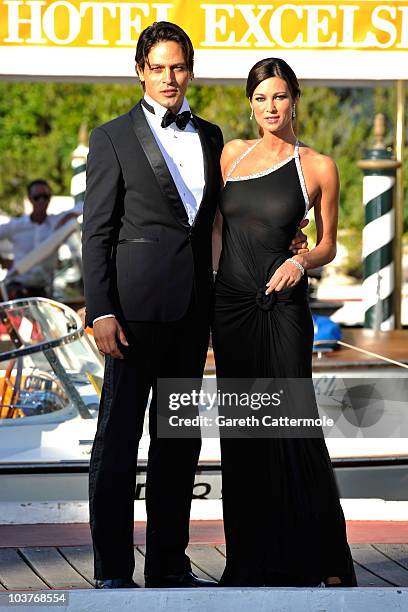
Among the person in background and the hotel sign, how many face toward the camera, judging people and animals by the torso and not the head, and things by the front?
2

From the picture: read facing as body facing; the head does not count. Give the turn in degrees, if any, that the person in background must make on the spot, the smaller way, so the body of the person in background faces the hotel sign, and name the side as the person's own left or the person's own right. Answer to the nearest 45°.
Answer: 0° — they already face it

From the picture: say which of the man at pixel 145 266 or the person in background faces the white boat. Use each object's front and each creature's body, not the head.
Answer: the person in background

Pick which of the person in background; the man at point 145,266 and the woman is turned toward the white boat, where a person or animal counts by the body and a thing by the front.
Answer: the person in background

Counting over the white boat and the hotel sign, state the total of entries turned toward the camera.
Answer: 1

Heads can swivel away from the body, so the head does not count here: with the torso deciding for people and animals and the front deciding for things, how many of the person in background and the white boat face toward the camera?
1

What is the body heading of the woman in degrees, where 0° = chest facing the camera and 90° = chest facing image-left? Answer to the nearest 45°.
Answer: approximately 45°

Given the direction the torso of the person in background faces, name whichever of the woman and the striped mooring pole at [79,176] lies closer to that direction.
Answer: the woman
